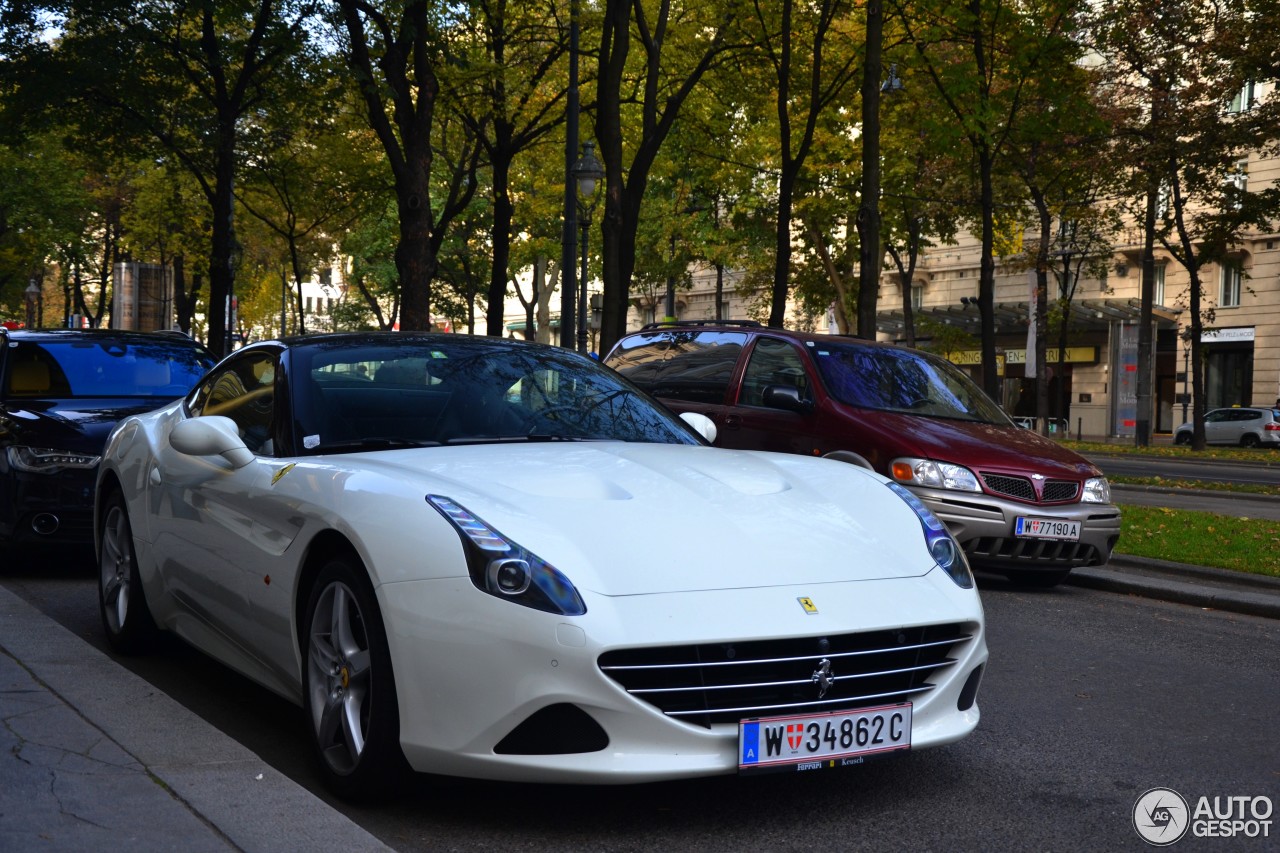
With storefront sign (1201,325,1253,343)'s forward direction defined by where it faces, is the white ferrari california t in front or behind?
in front

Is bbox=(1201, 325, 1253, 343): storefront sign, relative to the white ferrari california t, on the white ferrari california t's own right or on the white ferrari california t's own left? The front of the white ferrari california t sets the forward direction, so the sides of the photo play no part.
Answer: on the white ferrari california t's own left

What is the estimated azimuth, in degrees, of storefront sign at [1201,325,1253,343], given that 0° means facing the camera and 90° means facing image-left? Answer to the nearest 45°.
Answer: approximately 45°

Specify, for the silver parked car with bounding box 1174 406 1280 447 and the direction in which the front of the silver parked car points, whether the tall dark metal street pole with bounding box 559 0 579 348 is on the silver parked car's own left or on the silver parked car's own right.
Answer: on the silver parked car's own left

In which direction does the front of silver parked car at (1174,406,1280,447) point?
to the viewer's left

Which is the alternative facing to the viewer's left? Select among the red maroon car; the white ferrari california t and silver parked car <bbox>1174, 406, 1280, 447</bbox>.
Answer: the silver parked car

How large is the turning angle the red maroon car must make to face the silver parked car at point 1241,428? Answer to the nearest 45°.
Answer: approximately 135° to its left

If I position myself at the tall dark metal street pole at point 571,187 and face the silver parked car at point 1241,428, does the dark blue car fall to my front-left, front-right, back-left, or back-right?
back-right

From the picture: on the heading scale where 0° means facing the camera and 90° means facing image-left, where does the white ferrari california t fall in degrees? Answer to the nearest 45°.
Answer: approximately 315°

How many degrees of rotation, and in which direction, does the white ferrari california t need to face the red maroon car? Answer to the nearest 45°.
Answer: approximately 90° to its left

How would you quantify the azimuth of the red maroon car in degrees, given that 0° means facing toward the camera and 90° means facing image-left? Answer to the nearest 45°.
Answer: approximately 315°

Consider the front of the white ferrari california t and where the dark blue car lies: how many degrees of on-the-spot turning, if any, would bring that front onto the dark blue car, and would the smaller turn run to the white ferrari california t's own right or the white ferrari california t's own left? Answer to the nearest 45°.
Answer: approximately 180°
